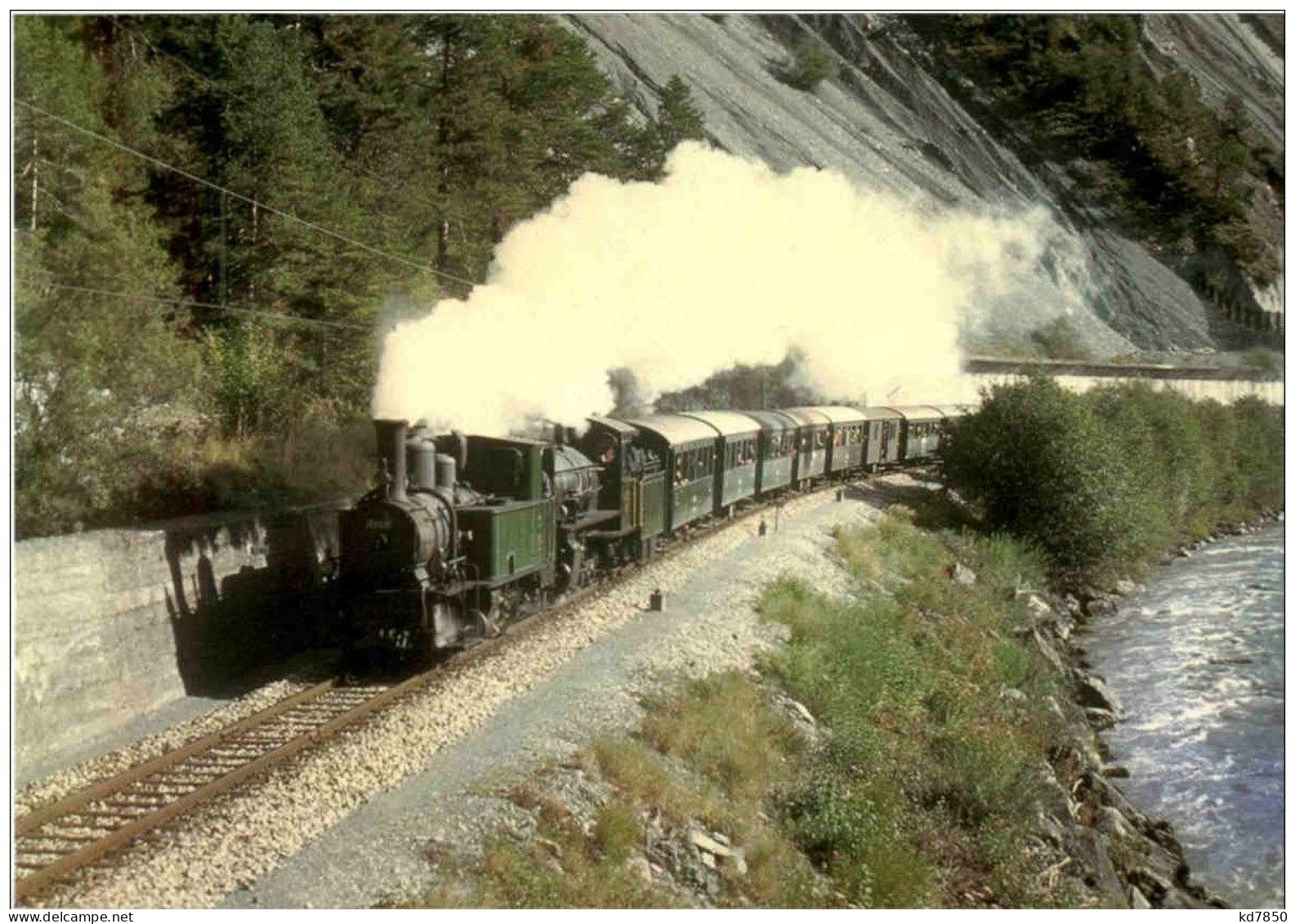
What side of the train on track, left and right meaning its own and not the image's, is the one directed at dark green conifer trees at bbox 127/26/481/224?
right

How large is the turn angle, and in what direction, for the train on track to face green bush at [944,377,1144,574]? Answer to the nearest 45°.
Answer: approximately 180°

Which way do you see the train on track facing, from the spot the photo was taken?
facing the viewer and to the left of the viewer
